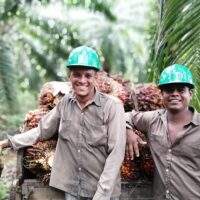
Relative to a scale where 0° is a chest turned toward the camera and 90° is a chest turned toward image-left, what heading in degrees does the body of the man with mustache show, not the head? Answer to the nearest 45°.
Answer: approximately 0°

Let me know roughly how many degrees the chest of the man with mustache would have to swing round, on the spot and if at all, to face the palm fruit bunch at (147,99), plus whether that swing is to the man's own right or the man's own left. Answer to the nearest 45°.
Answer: approximately 135° to the man's own left

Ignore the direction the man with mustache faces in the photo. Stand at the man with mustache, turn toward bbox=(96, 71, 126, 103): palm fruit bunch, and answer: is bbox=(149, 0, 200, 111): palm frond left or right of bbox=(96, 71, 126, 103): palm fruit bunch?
right

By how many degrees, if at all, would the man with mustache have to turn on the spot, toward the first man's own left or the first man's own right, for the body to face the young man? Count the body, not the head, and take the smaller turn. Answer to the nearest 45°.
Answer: approximately 90° to the first man's own left

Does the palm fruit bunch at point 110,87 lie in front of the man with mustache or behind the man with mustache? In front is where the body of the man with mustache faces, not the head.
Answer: behind

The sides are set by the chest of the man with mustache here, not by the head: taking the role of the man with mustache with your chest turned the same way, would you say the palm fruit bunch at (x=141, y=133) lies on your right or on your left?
on your left

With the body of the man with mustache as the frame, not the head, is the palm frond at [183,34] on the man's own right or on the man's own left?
on the man's own left

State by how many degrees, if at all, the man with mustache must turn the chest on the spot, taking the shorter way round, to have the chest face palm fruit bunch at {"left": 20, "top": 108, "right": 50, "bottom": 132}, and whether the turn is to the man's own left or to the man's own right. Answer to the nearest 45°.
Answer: approximately 135° to the man's own right
